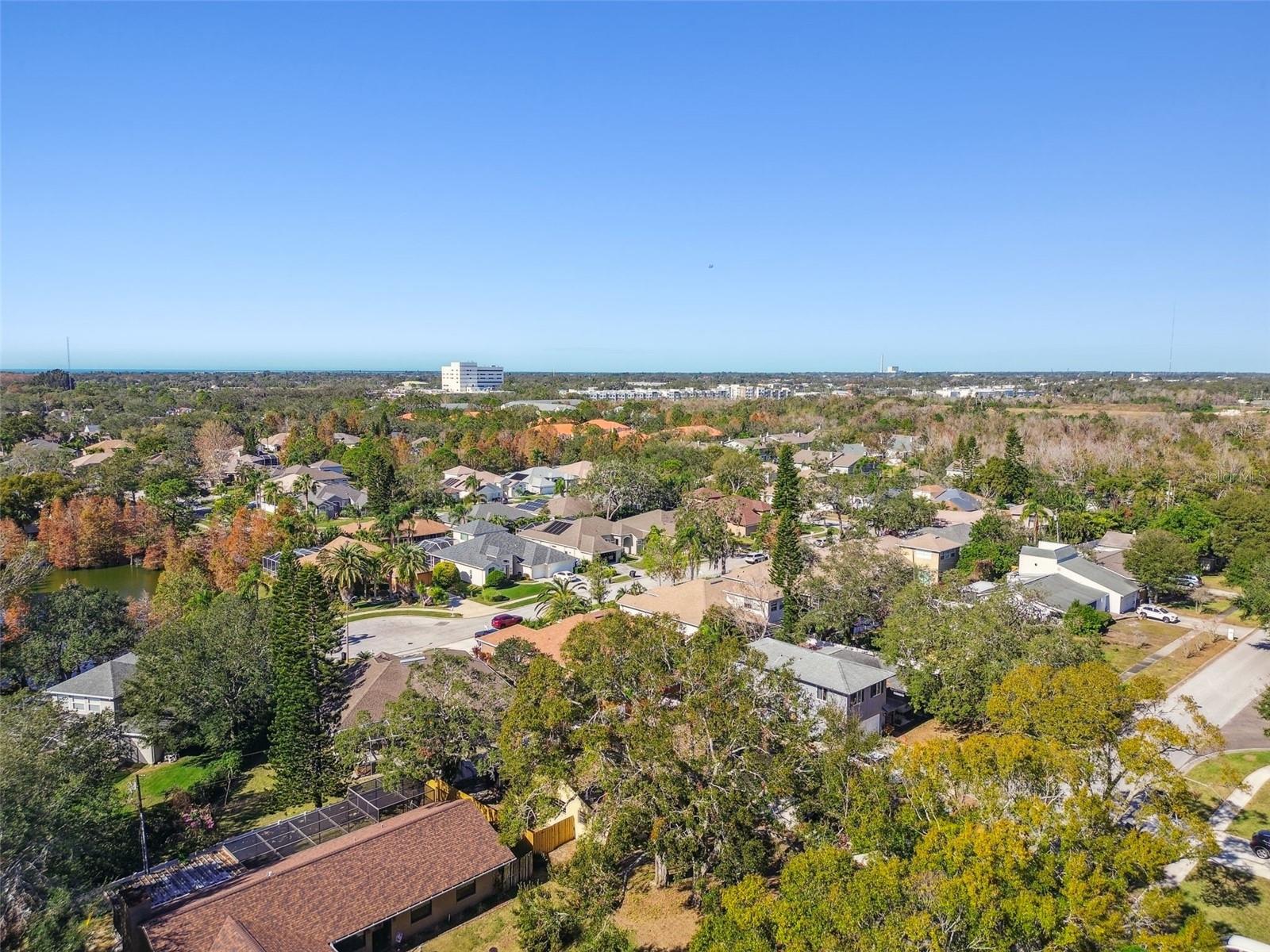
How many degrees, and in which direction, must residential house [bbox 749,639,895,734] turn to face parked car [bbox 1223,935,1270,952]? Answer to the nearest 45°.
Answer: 0° — it already faces it

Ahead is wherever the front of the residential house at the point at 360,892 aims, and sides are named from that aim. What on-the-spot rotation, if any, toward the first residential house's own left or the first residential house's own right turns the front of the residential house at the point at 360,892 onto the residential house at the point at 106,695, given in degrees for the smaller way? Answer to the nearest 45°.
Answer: approximately 180°

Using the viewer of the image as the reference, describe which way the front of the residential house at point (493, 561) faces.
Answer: facing the viewer and to the right of the viewer

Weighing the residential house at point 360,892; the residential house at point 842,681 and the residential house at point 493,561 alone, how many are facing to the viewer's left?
0

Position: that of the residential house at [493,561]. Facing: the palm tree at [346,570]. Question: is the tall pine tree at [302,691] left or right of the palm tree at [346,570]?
left

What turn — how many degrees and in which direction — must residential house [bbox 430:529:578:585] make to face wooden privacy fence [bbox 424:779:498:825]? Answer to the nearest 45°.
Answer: approximately 45° to its right

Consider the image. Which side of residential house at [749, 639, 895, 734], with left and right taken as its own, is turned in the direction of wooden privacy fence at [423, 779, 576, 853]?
right

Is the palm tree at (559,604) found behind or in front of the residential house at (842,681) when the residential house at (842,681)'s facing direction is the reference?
behind

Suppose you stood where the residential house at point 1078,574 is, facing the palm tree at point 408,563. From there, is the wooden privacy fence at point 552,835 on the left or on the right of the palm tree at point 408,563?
left

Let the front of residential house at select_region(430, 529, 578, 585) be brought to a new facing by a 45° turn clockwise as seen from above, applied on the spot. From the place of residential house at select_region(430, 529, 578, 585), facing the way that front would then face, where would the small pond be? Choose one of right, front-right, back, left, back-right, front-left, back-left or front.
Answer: right

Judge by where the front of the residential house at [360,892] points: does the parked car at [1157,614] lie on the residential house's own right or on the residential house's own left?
on the residential house's own left

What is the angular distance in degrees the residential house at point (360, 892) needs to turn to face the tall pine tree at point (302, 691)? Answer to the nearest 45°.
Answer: approximately 135° to its left

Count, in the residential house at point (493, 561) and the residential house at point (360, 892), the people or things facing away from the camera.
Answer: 0
